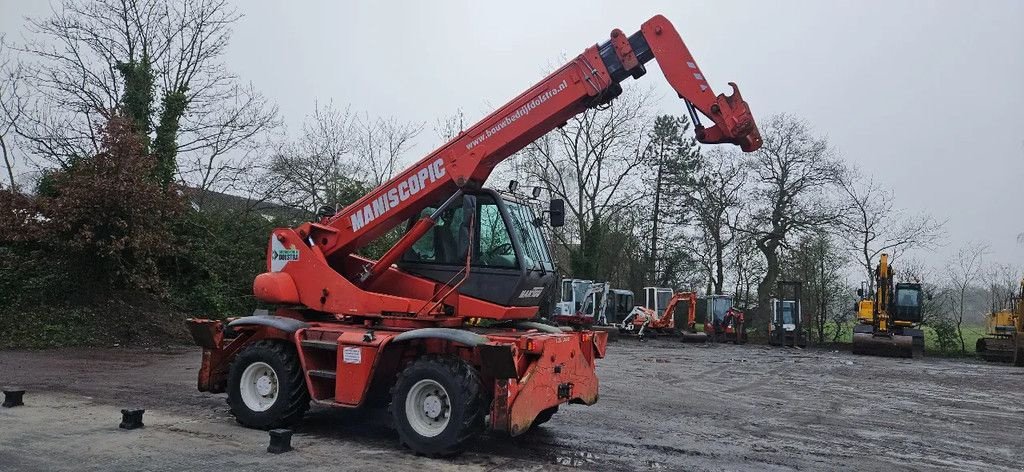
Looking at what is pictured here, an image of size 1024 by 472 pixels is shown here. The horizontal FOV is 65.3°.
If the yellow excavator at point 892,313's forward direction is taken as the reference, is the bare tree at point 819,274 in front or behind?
behind

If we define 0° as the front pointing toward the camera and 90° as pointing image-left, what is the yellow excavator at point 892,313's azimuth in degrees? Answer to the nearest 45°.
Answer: approximately 0°

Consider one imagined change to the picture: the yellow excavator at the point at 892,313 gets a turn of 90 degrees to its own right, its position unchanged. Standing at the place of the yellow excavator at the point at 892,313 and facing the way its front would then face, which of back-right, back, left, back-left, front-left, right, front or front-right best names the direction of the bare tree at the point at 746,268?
front-right

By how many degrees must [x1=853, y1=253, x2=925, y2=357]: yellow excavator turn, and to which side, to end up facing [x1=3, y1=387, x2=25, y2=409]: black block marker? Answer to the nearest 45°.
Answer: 0° — it already faces it

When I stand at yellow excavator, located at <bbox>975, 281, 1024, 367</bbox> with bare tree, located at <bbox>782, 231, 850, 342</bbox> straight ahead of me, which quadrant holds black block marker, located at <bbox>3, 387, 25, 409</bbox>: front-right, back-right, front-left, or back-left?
back-left

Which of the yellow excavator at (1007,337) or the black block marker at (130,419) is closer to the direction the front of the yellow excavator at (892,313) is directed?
the black block marker

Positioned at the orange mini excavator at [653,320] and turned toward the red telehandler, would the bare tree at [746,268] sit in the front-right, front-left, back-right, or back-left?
back-left

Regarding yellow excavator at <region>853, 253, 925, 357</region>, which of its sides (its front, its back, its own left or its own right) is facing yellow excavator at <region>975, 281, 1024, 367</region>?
left

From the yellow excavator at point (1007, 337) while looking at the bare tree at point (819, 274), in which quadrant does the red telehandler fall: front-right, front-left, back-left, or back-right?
back-left

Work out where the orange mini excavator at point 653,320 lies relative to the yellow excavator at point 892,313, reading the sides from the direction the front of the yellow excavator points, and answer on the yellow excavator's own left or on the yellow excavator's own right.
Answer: on the yellow excavator's own right

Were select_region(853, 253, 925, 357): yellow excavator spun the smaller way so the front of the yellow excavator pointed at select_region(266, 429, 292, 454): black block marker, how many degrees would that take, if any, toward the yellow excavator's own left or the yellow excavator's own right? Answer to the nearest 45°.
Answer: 0° — it already faces it

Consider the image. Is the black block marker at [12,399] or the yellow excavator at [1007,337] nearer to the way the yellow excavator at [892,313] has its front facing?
the black block marker

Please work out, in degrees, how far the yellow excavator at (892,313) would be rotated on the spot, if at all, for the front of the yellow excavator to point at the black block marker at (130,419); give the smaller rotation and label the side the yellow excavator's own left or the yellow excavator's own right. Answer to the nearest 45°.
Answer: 0° — it already faces it
